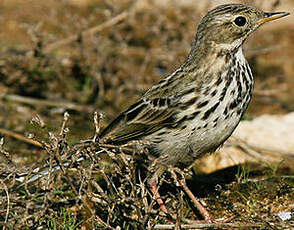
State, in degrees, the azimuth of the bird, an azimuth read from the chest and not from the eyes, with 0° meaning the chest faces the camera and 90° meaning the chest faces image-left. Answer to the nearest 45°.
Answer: approximately 270°
